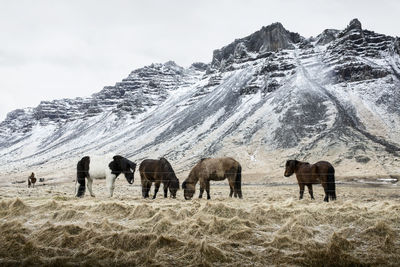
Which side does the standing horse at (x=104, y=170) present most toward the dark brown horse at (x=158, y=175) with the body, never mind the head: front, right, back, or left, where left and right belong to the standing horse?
front

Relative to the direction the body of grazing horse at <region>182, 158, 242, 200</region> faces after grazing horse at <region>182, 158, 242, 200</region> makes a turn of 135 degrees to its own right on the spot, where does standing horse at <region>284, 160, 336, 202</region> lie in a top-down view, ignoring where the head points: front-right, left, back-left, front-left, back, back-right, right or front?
front-right

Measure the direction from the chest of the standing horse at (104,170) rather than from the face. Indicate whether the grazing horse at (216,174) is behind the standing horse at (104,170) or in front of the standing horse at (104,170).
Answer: in front

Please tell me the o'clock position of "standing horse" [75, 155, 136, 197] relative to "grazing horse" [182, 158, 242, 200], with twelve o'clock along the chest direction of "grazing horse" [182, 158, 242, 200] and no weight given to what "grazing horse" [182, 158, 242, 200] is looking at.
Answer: "standing horse" [75, 155, 136, 197] is roughly at 12 o'clock from "grazing horse" [182, 158, 242, 200].

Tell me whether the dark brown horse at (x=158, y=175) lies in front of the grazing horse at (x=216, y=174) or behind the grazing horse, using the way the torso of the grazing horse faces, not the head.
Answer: in front

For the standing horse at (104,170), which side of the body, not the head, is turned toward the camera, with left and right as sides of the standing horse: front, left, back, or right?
right

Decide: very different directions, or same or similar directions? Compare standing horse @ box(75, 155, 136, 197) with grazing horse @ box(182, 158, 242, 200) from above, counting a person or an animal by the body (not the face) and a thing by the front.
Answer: very different directions

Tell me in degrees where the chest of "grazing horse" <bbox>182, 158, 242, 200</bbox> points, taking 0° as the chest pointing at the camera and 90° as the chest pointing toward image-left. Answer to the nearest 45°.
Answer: approximately 90°

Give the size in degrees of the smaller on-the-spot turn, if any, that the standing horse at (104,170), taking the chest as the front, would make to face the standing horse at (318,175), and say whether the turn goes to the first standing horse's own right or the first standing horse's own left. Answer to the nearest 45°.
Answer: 0° — it already faces it
